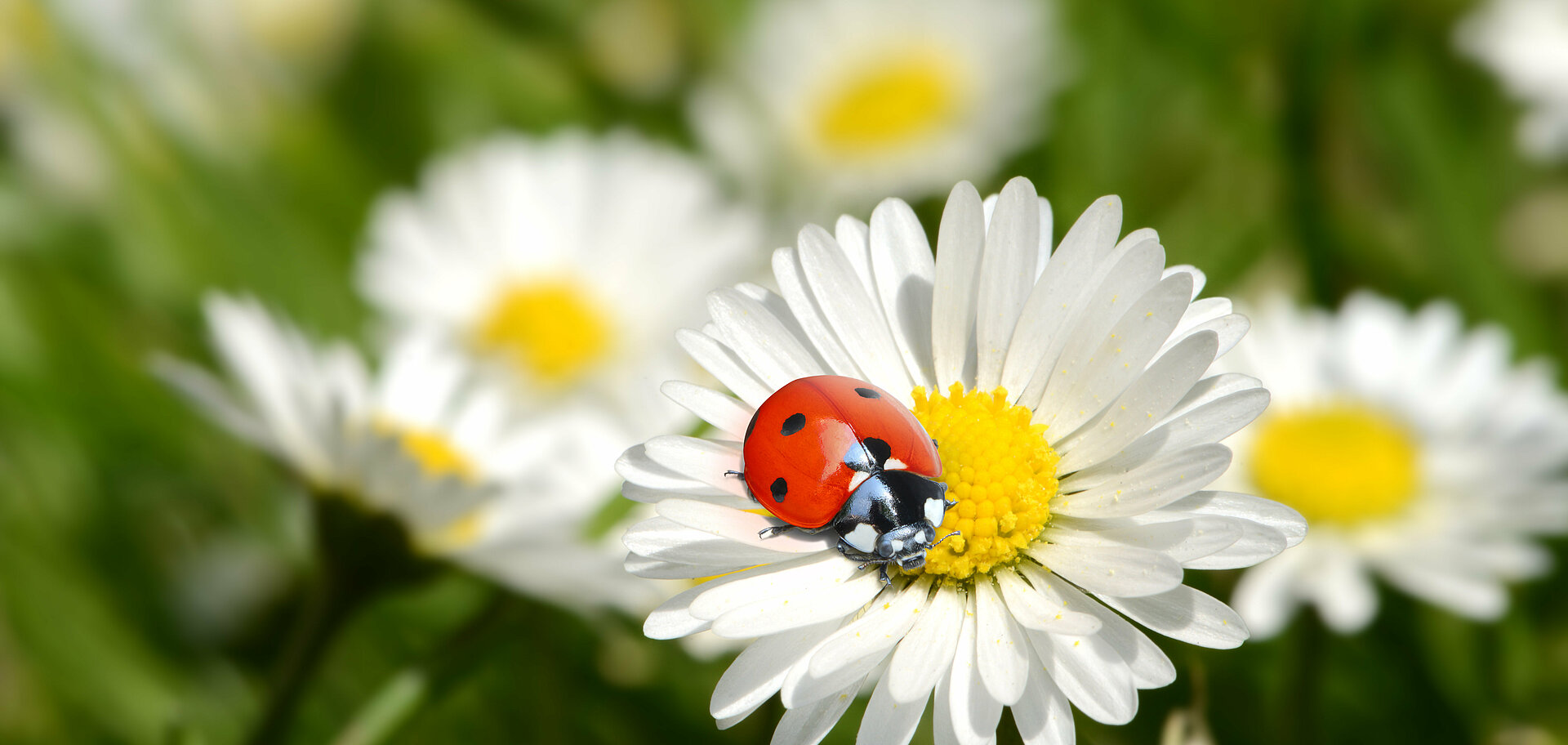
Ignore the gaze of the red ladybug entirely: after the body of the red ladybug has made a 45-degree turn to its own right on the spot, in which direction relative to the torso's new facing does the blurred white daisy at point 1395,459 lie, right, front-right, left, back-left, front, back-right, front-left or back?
back-left

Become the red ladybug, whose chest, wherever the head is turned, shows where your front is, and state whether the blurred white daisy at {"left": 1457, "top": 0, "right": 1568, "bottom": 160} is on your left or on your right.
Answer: on your left

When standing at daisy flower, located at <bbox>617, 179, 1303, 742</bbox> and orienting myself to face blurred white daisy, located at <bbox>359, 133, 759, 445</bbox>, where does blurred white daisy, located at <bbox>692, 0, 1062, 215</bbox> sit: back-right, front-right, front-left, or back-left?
front-right

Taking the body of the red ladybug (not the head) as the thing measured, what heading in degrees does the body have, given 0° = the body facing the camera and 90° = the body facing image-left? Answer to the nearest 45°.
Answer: approximately 315°

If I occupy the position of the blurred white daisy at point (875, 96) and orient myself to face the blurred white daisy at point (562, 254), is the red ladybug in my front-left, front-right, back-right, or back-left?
front-left
